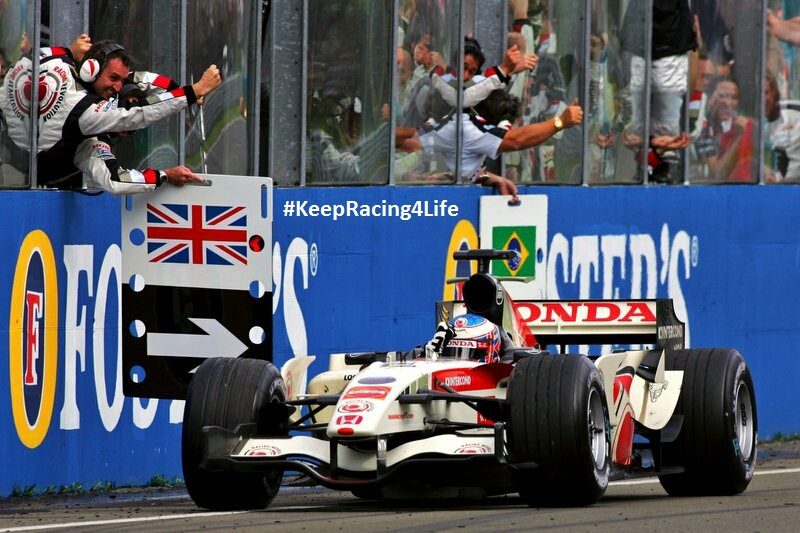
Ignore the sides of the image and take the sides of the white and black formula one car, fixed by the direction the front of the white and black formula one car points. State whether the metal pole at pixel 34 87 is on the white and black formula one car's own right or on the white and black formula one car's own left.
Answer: on the white and black formula one car's own right

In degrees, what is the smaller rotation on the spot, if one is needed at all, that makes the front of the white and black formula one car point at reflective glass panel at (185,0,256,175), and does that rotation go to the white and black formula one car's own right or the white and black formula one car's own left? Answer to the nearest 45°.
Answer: approximately 90° to the white and black formula one car's own right

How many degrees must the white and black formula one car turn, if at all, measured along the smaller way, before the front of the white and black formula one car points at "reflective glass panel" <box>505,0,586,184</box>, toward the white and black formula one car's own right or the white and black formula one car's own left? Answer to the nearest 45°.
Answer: approximately 135° to the white and black formula one car's own right

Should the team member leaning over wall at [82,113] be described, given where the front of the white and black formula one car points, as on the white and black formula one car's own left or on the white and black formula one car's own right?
on the white and black formula one car's own right

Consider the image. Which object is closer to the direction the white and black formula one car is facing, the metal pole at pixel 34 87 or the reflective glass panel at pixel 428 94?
the metal pole

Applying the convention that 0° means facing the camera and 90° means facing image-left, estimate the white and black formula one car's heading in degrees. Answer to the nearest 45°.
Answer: approximately 45°

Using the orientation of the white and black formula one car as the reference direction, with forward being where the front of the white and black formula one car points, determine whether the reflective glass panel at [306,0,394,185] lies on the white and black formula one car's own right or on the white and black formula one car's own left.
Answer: on the white and black formula one car's own right

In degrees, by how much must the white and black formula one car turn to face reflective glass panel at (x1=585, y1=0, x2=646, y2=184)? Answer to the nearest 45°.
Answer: approximately 135° to its right

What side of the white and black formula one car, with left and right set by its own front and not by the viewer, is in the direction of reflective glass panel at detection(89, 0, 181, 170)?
right
